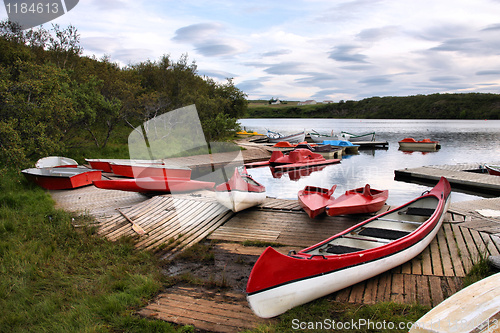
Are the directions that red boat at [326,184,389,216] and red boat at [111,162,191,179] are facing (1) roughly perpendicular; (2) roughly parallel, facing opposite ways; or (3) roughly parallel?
roughly parallel

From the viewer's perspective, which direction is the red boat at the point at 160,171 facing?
to the viewer's left

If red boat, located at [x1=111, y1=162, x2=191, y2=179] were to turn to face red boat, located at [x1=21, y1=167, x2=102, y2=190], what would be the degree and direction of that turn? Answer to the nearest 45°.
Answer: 0° — it already faces it
